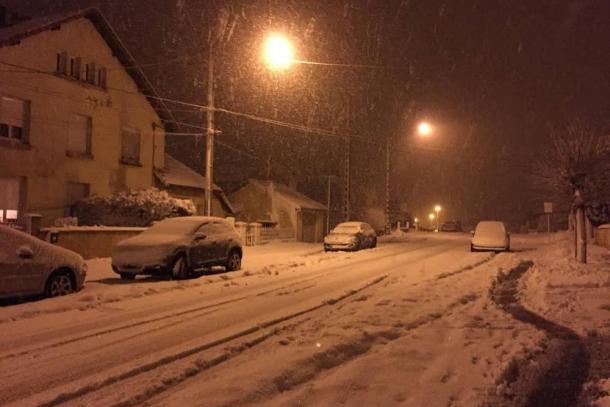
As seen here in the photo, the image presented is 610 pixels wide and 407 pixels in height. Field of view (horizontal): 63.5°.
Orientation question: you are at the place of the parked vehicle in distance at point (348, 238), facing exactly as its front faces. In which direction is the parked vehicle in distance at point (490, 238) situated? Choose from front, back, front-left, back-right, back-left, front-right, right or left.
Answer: back-left

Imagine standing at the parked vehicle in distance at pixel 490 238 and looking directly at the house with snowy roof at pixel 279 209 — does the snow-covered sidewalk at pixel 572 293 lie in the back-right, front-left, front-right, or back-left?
back-left

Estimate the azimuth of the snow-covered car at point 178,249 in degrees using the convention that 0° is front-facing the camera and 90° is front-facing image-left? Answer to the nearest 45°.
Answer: approximately 45°

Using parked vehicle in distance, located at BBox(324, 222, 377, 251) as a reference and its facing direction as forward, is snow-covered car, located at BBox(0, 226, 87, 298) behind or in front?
in front

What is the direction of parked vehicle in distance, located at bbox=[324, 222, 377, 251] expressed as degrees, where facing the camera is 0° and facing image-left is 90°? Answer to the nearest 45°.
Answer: approximately 45°

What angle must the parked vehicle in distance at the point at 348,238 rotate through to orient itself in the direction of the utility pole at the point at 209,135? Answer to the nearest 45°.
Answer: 0° — it already faces it

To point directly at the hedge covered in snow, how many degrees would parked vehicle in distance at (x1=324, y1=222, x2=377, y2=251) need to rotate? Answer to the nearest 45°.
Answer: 0° — it already faces it

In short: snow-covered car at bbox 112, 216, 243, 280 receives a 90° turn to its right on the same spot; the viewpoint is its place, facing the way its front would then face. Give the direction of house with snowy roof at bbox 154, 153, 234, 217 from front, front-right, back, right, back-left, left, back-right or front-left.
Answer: front-right

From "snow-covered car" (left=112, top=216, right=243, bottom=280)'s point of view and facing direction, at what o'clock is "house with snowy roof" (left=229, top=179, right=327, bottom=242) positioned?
The house with snowy roof is roughly at 5 o'clock from the snow-covered car.

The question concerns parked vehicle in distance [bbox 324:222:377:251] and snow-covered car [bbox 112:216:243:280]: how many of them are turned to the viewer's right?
0
